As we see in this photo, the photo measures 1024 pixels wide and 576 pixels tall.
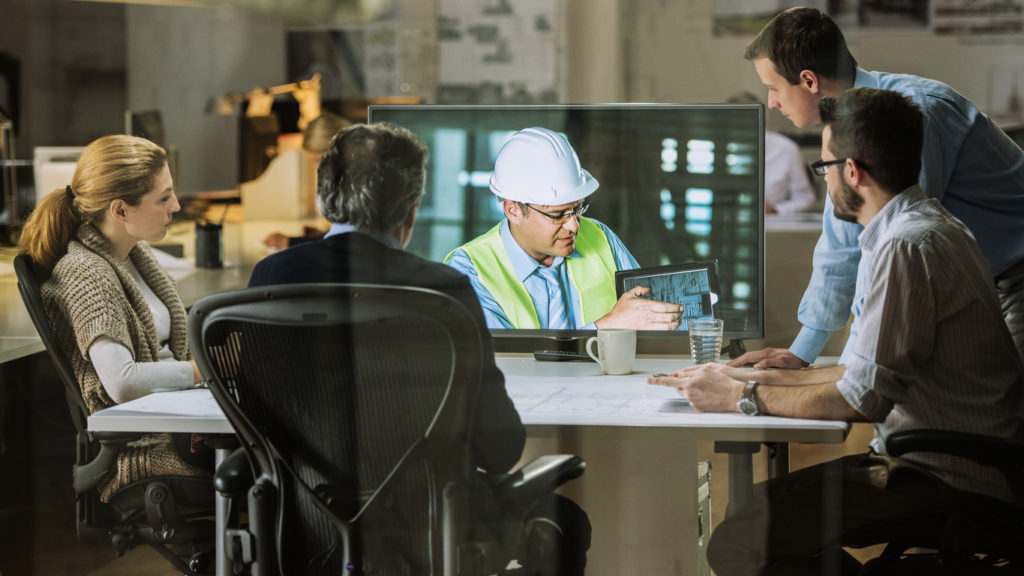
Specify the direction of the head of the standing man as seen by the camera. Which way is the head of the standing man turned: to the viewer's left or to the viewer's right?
to the viewer's left

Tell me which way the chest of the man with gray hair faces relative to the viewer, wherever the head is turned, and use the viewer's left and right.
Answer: facing away from the viewer

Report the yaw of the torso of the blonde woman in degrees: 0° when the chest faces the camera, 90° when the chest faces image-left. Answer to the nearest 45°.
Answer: approximately 270°

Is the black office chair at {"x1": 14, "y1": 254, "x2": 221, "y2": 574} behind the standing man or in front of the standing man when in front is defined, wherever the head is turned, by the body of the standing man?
in front

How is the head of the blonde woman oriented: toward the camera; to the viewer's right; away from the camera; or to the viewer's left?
to the viewer's right

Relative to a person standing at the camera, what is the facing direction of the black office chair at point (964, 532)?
facing to the left of the viewer

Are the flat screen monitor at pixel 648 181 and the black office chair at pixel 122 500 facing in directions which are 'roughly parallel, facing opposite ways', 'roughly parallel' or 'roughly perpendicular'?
roughly perpendicular

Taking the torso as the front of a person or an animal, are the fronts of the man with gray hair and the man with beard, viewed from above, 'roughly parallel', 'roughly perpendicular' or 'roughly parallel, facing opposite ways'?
roughly perpendicular

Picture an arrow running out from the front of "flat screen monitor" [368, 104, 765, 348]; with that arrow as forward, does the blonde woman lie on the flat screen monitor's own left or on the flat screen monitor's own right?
on the flat screen monitor's own right

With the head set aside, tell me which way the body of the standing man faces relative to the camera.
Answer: to the viewer's left

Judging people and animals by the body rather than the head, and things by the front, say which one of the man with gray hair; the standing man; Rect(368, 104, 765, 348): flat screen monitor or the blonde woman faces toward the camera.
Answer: the flat screen monitor

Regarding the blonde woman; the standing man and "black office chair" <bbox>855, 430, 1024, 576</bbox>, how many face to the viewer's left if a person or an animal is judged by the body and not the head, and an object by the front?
2

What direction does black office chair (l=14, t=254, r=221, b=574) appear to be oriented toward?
to the viewer's right

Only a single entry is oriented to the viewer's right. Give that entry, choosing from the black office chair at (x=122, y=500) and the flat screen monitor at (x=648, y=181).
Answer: the black office chair

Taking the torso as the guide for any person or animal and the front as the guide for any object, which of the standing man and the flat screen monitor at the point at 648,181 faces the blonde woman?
the standing man

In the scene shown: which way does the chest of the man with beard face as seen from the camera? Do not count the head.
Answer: to the viewer's left
